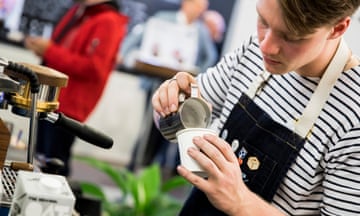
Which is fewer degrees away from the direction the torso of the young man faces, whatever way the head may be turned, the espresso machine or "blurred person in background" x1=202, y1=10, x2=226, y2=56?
the espresso machine

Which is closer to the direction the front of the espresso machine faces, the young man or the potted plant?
the young man

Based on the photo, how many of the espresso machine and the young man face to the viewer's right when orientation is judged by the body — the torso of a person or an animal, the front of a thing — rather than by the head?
1

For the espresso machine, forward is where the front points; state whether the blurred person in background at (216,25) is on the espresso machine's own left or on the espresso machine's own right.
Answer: on the espresso machine's own left

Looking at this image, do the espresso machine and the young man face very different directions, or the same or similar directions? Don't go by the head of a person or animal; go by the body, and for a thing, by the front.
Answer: very different directions

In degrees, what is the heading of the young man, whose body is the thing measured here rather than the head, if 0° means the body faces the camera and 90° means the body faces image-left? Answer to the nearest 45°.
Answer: approximately 45°

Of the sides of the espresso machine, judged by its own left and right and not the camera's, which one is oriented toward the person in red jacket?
left

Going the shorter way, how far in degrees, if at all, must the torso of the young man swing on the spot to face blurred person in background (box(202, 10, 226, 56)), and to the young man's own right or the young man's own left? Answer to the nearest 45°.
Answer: approximately 135° to the young man's own right

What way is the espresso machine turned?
to the viewer's right
